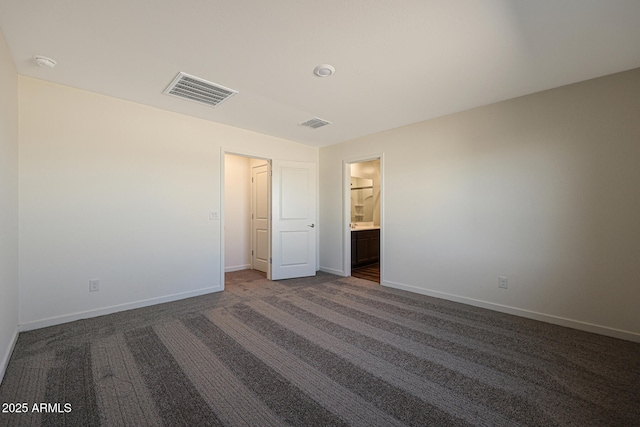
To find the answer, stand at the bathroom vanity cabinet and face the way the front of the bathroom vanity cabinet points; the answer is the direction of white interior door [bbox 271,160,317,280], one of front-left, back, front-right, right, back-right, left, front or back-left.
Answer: right

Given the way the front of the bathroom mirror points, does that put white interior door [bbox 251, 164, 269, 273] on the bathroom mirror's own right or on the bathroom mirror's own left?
on the bathroom mirror's own right

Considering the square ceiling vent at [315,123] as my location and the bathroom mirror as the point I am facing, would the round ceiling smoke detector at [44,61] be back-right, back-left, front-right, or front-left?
back-left

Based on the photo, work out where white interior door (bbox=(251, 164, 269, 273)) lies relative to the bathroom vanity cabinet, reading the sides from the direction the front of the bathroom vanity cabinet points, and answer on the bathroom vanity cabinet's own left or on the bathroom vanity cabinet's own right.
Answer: on the bathroom vanity cabinet's own right

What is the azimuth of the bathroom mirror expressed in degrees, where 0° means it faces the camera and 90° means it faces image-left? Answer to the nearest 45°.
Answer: approximately 315°

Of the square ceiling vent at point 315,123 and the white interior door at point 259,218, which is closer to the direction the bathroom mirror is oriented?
the square ceiling vent

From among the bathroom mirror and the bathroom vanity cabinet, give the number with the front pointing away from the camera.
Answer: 0

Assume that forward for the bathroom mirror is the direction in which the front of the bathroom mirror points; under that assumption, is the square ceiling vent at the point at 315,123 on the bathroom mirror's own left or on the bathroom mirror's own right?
on the bathroom mirror's own right

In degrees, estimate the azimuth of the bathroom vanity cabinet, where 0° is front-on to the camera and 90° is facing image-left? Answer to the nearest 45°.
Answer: approximately 315°
